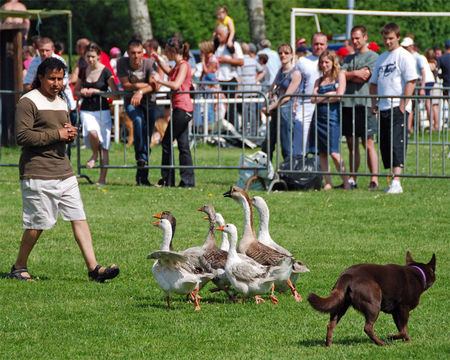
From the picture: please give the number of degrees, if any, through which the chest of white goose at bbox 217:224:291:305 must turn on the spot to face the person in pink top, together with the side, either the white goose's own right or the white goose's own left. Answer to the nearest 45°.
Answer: approximately 90° to the white goose's own right

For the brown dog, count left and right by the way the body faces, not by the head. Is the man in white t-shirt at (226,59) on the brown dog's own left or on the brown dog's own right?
on the brown dog's own left

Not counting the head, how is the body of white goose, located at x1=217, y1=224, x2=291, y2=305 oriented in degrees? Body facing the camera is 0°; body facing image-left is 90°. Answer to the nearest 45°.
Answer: approximately 90°

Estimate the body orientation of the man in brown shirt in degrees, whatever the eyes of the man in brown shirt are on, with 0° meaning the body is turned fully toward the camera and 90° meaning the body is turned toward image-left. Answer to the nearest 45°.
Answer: approximately 315°

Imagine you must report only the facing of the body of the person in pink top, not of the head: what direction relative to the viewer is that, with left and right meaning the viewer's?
facing to the left of the viewer

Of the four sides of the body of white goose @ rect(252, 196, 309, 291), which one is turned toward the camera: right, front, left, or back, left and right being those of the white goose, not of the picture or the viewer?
left

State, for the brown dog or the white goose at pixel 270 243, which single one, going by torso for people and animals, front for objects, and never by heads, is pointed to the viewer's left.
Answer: the white goose

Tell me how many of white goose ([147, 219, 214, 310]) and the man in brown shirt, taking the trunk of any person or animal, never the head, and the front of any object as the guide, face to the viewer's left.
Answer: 1

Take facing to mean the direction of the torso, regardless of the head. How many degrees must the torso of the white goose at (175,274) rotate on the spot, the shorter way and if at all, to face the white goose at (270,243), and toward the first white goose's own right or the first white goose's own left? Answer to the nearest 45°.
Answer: approximately 135° to the first white goose's own right

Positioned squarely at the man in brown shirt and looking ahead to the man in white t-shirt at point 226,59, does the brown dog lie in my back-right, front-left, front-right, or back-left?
back-right

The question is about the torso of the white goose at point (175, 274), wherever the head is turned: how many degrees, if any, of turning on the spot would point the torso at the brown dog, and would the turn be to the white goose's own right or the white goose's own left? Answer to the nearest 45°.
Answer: approximately 135° to the white goose's own left

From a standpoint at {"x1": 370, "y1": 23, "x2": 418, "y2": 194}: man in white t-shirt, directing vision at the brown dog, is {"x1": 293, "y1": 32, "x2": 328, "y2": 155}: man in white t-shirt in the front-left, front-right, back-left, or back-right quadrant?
back-right

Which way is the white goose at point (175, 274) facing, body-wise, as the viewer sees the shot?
to the viewer's left
